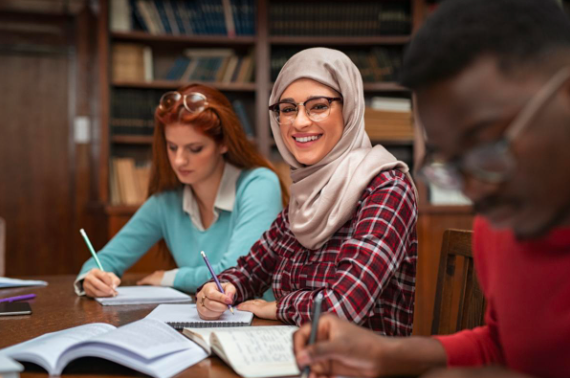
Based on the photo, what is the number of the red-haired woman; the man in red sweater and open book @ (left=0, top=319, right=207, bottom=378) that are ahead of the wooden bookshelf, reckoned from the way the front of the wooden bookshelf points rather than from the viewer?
3

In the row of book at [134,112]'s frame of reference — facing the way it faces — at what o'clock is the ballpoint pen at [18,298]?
The ballpoint pen is roughly at 12 o'clock from the row of book.

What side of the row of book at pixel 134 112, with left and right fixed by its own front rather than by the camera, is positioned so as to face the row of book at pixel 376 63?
left

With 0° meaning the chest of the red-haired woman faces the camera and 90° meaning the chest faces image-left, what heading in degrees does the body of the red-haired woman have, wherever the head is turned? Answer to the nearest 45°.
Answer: approximately 45°

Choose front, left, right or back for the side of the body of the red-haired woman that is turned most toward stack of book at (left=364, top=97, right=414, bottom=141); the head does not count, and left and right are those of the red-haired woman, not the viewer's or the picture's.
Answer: back

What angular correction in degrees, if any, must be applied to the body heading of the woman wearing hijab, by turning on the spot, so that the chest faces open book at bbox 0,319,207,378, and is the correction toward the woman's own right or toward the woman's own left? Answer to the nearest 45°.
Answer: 0° — they already face it

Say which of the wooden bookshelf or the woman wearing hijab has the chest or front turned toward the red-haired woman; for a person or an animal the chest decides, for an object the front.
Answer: the wooden bookshelf

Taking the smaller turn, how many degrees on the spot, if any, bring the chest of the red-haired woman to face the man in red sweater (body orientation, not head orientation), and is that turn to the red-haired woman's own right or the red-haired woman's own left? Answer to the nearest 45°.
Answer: approximately 45° to the red-haired woman's own left
